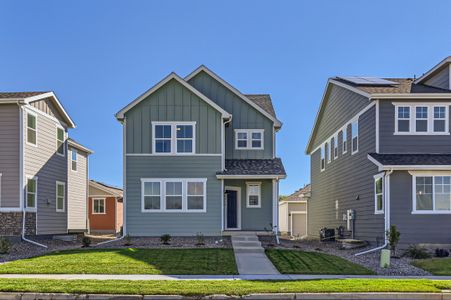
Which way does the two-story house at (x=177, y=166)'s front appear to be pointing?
toward the camera

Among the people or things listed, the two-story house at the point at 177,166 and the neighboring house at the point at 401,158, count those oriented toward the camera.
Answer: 2

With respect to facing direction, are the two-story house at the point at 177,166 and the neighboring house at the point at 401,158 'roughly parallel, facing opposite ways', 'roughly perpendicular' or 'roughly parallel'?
roughly parallel

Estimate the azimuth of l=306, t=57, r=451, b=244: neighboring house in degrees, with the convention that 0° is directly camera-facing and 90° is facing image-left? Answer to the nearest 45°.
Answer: approximately 0°

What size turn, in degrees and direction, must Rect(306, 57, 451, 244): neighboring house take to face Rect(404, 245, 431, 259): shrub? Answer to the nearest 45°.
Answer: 0° — it already faces it

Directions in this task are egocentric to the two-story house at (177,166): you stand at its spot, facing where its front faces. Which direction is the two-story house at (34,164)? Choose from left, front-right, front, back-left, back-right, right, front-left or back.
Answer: right

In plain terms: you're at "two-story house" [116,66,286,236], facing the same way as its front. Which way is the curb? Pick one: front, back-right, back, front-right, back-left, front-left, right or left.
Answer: front

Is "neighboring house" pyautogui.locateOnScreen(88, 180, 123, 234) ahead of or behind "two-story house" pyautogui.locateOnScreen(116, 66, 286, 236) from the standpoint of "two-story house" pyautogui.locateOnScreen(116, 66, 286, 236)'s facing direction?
behind

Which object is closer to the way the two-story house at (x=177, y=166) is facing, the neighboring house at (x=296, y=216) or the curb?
the curb
